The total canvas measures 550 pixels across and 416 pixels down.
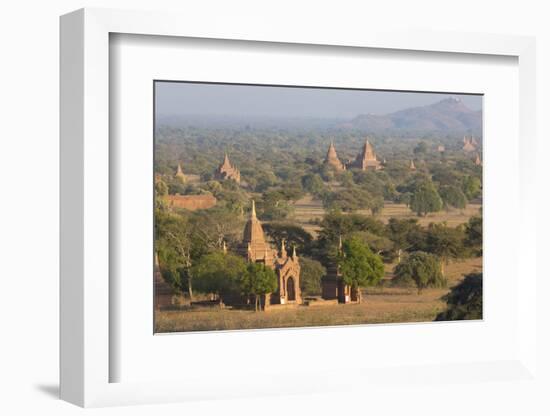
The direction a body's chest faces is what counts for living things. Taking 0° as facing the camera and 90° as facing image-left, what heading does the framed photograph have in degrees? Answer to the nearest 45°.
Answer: approximately 315°
